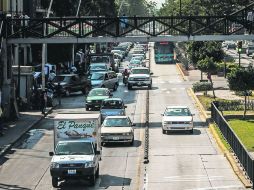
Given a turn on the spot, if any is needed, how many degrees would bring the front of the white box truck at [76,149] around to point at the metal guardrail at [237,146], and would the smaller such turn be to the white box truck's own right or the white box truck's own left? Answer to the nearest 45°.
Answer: approximately 90° to the white box truck's own left

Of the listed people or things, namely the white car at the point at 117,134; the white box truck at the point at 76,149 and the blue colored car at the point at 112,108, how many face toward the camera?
3

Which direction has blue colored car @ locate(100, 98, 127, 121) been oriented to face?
toward the camera

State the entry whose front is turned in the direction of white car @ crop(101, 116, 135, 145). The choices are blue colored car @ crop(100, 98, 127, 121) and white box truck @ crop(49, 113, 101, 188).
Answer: the blue colored car

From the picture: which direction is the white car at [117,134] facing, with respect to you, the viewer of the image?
facing the viewer

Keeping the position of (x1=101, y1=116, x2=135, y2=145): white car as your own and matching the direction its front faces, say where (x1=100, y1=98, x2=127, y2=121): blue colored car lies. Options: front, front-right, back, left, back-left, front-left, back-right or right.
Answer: back

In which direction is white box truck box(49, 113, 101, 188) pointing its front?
toward the camera
